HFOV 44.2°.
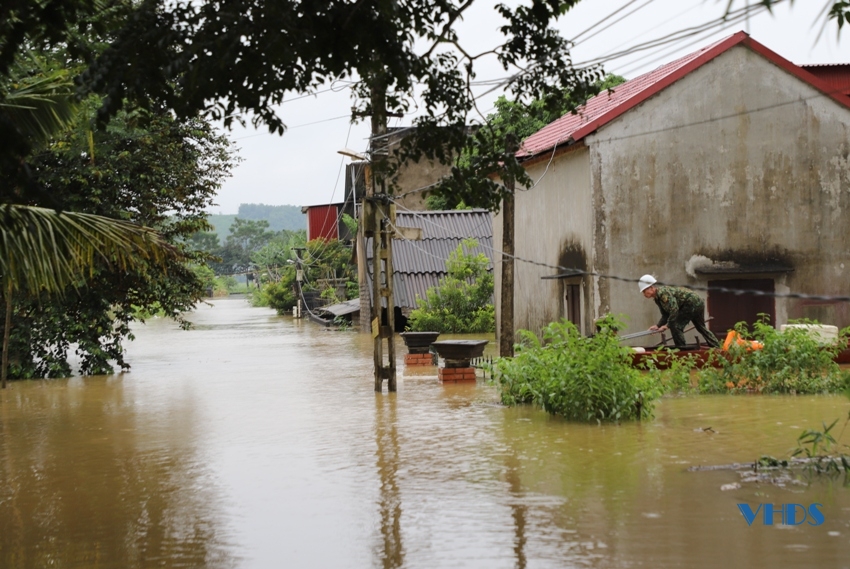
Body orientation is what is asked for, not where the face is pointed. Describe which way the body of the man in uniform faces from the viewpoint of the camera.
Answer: to the viewer's left

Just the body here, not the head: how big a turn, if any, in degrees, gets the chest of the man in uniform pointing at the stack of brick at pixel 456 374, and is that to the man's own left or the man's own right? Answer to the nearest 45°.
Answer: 0° — they already face it

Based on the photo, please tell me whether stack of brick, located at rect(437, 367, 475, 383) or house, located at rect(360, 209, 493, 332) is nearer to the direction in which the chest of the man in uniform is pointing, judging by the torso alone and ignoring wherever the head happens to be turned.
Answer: the stack of brick

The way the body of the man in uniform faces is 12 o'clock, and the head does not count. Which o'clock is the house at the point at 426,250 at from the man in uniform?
The house is roughly at 2 o'clock from the man in uniform.

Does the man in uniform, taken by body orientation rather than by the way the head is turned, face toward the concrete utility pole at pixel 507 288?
yes

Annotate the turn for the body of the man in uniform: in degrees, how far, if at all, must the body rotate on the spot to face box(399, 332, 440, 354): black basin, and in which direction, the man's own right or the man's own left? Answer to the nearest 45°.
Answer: approximately 45° to the man's own right

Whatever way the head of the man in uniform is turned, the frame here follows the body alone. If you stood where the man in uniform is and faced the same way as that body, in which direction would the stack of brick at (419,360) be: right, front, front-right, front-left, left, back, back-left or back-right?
front-right

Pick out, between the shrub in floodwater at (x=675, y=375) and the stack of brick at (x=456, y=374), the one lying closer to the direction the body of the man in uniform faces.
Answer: the stack of brick

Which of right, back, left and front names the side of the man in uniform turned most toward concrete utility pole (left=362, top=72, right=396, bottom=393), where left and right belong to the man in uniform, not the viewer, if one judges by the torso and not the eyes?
front

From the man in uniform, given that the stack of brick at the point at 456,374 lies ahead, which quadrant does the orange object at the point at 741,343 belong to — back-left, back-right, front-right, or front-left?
back-left

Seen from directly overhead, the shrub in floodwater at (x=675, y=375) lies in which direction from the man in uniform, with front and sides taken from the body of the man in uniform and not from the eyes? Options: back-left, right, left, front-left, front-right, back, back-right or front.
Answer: left
